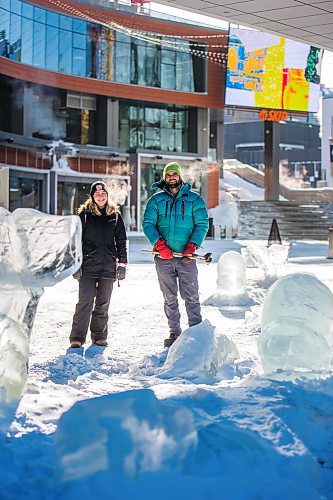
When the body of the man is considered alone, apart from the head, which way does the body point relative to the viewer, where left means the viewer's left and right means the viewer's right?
facing the viewer

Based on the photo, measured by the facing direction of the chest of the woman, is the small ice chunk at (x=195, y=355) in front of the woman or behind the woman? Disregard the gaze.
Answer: in front

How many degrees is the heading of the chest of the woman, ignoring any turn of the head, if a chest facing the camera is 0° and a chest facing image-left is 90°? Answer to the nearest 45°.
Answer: approximately 0°

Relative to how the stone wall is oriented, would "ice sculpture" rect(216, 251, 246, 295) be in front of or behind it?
in front

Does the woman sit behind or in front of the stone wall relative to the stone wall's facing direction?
in front

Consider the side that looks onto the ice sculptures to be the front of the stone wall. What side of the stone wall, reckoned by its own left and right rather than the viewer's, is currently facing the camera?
front
